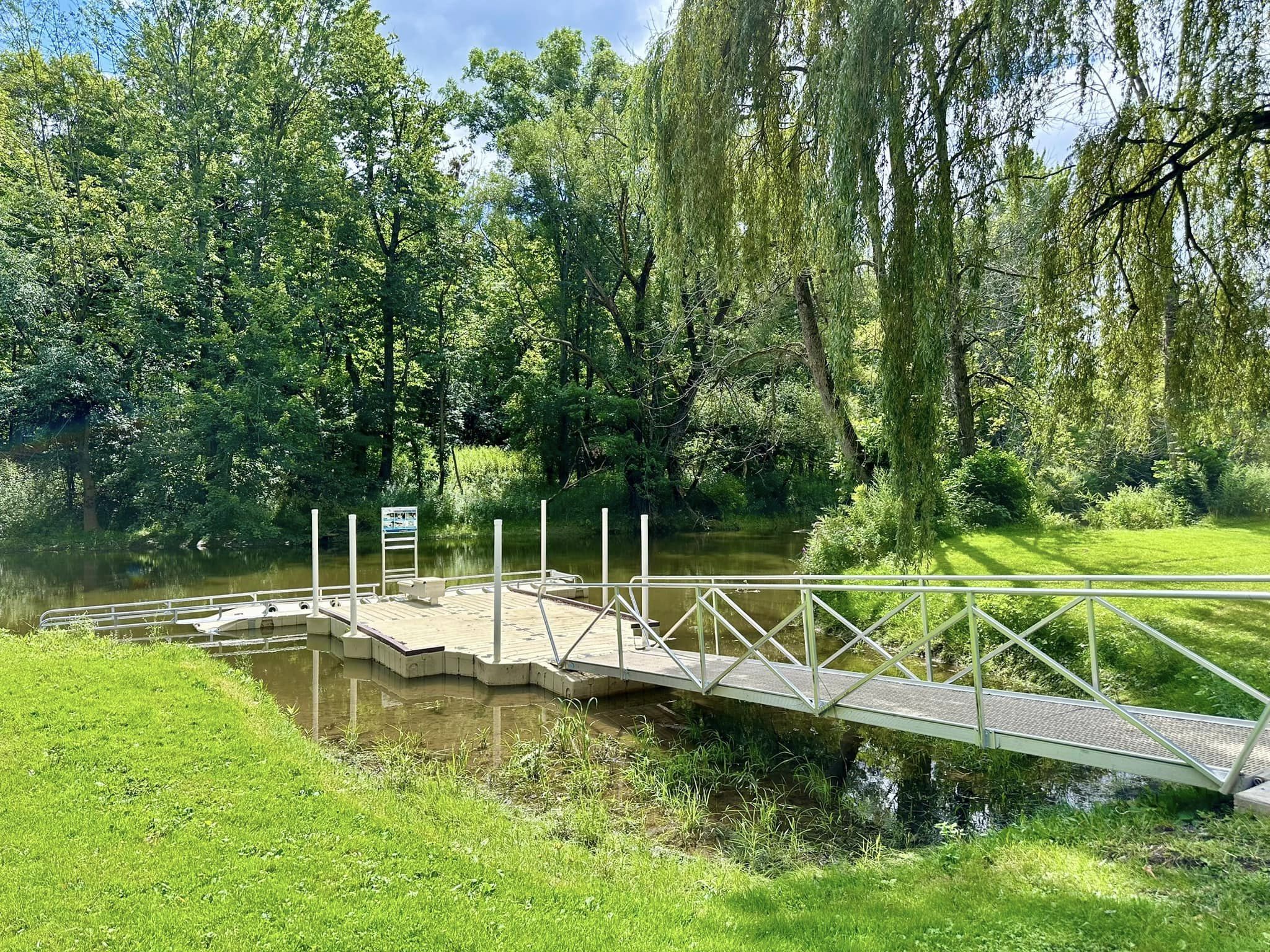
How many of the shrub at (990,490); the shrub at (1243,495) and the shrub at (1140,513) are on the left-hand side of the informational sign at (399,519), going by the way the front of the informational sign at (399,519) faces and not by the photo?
3

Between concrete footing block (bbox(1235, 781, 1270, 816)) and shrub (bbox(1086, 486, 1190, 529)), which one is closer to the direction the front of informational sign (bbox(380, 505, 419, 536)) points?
the concrete footing block

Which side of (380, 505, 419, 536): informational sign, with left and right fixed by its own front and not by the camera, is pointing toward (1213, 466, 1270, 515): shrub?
left

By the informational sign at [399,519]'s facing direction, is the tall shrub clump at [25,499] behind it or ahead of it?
behind

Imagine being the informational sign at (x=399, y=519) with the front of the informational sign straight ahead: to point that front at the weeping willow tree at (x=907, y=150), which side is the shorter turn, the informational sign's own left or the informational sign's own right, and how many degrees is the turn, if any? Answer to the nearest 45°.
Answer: approximately 45° to the informational sign's own left

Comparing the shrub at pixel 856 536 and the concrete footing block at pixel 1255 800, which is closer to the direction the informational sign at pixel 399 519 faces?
the concrete footing block

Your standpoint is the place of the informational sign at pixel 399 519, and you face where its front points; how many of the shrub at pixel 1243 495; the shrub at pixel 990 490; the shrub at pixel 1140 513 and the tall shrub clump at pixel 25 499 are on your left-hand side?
3

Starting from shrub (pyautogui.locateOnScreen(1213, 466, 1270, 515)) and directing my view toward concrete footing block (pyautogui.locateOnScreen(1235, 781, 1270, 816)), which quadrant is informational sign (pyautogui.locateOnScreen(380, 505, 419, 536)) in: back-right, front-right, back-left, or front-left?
front-right

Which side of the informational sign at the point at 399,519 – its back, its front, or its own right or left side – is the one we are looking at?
front

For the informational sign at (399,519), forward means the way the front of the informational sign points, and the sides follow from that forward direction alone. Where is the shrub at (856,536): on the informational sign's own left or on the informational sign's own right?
on the informational sign's own left

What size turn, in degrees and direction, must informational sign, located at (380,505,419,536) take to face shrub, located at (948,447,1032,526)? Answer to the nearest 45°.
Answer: approximately 90° to its left

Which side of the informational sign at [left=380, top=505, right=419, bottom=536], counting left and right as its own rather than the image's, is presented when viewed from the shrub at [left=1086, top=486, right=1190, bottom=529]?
left

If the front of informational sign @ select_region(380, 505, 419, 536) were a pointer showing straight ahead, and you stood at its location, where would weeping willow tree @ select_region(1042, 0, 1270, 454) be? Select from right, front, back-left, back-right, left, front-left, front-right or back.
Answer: front-left
